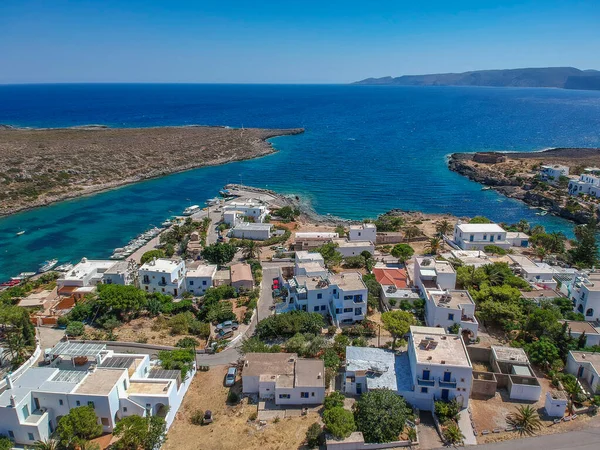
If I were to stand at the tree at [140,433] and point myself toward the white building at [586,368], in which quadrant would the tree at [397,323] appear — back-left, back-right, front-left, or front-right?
front-left

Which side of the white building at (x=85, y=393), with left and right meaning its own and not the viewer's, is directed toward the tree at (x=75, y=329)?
back

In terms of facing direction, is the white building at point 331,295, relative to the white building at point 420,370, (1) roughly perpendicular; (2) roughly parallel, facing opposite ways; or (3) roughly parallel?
roughly parallel

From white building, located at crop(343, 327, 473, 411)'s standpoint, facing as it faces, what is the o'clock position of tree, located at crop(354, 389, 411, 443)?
The tree is roughly at 1 o'clock from the white building.

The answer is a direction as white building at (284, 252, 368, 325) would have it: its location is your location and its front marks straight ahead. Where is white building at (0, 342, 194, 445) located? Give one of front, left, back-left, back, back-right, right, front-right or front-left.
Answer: front-right

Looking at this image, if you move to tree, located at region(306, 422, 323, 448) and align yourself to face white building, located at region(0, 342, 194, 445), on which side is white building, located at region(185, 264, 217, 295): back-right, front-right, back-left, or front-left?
front-right

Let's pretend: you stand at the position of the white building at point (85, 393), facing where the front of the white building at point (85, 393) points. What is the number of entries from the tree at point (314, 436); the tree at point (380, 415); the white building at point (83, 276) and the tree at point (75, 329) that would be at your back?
2

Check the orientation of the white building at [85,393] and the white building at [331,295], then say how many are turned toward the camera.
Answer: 2

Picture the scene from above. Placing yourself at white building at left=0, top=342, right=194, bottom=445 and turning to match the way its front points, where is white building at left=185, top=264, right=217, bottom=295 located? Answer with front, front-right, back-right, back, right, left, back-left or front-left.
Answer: back-left

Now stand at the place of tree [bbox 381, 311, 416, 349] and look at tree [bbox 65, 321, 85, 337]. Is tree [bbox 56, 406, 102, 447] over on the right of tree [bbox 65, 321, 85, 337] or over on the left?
left

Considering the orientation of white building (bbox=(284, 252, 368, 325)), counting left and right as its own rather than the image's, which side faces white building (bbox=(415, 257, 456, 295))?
left

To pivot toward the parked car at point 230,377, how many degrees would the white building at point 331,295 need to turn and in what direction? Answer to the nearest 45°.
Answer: approximately 45° to its right

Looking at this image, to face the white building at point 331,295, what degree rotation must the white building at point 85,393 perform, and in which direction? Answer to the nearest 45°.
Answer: approximately 90° to its left

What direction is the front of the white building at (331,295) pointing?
toward the camera

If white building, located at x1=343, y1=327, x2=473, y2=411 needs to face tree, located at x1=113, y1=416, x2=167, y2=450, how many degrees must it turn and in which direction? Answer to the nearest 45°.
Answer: approximately 45° to its right

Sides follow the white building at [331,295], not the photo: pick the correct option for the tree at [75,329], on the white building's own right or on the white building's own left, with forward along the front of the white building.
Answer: on the white building's own right

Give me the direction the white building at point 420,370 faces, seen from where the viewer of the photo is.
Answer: facing the viewer

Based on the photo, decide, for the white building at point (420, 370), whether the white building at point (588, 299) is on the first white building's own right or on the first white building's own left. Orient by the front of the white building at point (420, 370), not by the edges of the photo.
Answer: on the first white building's own left
